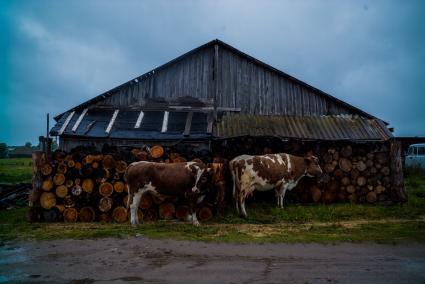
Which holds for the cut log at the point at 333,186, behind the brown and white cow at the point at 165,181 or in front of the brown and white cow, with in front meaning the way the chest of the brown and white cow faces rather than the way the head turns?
in front

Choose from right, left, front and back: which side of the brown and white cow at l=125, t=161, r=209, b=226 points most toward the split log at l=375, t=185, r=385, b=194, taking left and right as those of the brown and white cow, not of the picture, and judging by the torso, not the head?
front

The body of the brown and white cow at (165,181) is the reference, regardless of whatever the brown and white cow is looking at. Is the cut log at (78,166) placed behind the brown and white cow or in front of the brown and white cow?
behind

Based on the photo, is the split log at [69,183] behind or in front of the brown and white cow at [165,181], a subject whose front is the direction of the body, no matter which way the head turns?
behind

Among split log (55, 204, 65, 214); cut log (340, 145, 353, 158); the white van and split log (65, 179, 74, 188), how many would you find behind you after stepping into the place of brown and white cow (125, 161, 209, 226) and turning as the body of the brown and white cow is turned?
2

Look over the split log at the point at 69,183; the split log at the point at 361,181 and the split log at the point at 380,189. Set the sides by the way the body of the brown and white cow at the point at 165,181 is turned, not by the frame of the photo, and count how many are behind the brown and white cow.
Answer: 1

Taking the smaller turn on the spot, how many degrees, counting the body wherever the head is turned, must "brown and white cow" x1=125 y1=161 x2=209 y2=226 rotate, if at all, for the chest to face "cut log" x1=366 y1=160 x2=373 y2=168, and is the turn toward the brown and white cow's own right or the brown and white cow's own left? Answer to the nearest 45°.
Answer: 0° — it already faces it

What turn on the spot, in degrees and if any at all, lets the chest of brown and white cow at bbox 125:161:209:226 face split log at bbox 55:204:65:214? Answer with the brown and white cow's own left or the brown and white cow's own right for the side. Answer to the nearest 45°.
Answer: approximately 180°

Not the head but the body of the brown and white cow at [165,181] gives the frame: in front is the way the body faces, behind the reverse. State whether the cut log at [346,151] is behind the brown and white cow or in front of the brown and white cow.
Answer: in front

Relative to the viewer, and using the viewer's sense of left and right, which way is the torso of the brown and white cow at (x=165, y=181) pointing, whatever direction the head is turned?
facing to the right of the viewer
